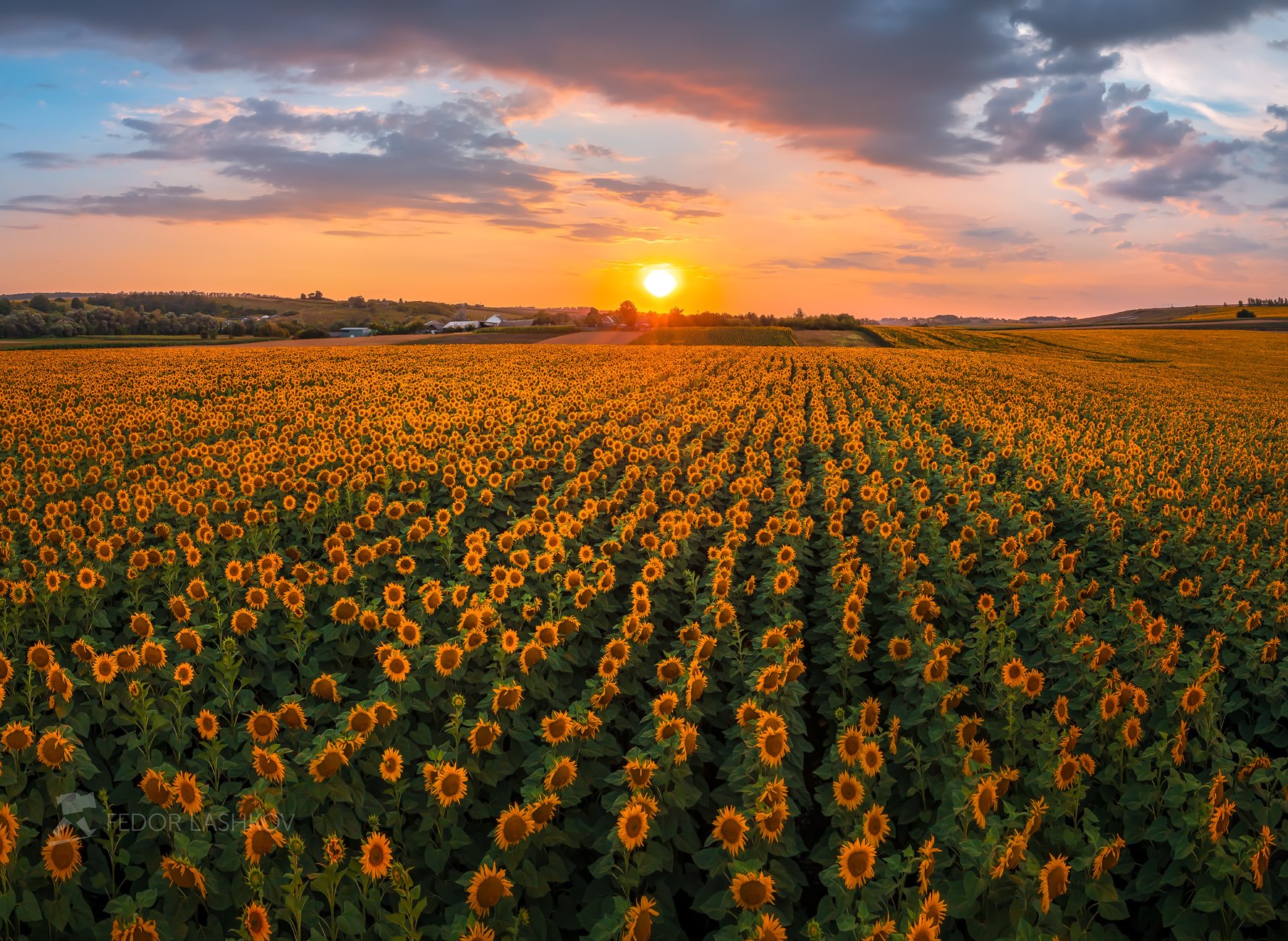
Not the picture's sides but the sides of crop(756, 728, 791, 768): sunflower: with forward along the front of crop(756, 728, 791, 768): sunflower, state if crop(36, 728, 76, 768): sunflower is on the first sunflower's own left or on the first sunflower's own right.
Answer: on the first sunflower's own right

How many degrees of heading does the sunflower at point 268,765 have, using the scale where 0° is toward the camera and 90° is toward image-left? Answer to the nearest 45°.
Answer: approximately 45°

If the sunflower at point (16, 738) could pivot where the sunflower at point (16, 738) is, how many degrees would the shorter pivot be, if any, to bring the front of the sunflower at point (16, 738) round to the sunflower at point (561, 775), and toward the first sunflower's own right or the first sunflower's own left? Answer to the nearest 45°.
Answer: approximately 45° to the first sunflower's own left

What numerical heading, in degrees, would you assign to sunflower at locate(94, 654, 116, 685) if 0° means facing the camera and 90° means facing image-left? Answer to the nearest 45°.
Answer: approximately 0°

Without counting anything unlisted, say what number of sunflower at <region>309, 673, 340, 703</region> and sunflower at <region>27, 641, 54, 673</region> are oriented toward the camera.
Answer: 2

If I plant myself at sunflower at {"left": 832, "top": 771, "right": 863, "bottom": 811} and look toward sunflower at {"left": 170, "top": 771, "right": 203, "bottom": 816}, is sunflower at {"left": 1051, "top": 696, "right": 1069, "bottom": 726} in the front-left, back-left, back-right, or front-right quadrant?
back-right
